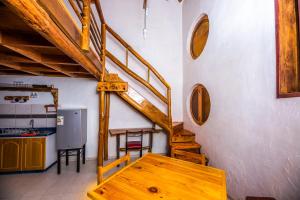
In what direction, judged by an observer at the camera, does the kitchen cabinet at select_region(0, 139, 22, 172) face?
facing the viewer

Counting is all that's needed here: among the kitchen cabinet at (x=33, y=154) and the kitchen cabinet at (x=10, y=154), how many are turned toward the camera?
2

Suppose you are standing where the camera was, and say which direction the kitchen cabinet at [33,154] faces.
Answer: facing the viewer

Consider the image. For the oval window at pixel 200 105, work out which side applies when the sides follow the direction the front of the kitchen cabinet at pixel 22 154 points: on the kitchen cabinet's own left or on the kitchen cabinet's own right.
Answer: on the kitchen cabinet's own left

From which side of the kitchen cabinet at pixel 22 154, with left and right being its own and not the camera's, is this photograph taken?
front

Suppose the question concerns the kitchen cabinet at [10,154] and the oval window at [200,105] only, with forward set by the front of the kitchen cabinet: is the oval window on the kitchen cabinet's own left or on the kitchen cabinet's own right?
on the kitchen cabinet's own left

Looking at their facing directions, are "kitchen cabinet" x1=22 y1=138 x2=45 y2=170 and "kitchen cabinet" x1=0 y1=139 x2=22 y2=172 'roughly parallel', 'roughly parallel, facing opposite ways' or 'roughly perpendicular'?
roughly parallel
